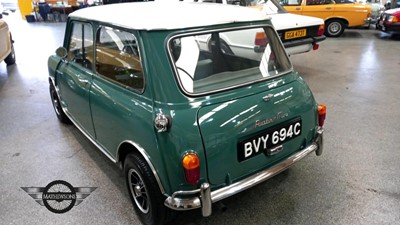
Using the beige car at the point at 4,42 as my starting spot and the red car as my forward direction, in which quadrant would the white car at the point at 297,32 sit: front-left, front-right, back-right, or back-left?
front-right

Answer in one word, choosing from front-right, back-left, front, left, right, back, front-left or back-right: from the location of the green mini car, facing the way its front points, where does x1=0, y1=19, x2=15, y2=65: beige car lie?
front

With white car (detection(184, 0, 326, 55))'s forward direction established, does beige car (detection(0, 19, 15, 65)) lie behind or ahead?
ahead

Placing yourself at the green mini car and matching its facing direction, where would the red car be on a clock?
The red car is roughly at 3 o'clock from the green mini car.

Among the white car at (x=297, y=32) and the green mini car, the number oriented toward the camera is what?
0

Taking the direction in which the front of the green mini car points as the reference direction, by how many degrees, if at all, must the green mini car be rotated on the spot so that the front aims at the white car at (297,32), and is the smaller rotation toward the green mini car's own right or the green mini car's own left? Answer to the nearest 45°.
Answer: approximately 90° to the green mini car's own right

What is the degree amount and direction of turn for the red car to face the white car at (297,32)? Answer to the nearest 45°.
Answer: approximately 45° to its left

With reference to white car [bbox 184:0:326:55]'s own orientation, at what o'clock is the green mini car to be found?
The green mini car is roughly at 8 o'clock from the white car.

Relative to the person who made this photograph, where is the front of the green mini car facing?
facing away from the viewer and to the left of the viewer

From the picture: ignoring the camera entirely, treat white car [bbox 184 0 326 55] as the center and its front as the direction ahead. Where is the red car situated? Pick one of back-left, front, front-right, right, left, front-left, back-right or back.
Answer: right

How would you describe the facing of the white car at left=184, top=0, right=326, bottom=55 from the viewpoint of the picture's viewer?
facing away from the viewer and to the left of the viewer

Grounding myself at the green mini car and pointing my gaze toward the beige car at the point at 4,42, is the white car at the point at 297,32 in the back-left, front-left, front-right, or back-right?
front-right

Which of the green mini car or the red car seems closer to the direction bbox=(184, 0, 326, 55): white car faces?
the red car

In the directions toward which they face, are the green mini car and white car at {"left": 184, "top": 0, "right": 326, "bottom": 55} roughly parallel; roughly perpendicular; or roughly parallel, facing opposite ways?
roughly parallel

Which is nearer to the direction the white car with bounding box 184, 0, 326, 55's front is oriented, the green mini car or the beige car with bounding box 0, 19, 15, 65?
the beige car

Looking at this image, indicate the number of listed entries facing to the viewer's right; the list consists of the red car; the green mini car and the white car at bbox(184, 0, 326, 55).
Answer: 0
